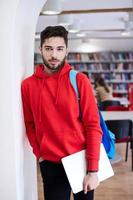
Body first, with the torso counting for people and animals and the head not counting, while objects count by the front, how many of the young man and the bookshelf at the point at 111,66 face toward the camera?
2

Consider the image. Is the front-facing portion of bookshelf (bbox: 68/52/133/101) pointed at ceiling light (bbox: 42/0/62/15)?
yes

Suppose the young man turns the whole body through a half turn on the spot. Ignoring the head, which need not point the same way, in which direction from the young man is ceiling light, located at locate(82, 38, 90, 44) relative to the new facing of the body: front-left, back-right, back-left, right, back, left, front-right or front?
front

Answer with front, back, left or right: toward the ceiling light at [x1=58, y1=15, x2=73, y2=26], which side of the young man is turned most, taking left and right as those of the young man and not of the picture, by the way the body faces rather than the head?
back

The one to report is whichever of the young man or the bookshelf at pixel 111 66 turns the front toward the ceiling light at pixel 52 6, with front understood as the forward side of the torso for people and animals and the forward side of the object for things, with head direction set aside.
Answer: the bookshelf

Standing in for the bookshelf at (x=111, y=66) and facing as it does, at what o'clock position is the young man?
The young man is roughly at 12 o'clock from the bookshelf.

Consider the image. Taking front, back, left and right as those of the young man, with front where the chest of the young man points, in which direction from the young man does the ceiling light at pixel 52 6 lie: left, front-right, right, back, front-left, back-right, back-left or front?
back
